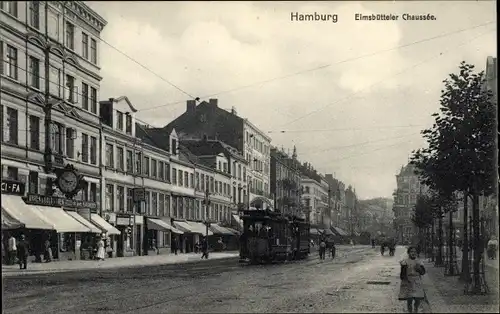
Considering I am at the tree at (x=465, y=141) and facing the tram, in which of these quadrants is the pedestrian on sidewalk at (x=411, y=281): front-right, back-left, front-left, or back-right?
back-left

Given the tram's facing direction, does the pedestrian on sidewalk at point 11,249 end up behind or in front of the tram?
in front

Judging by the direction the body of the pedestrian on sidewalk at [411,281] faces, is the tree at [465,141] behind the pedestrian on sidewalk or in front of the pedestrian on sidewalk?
behind

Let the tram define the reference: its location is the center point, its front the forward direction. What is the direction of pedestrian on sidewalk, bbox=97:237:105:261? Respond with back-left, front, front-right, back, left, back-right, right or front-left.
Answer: front-right

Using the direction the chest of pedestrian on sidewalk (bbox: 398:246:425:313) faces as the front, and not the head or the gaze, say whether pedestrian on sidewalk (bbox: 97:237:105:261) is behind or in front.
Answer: behind

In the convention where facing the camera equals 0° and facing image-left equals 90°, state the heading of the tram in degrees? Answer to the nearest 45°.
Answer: approximately 45°

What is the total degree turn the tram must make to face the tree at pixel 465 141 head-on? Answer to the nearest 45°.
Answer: approximately 45° to its left

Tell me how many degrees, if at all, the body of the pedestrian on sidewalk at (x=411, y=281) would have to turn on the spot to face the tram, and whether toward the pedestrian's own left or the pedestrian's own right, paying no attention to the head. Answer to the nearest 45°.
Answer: approximately 180°

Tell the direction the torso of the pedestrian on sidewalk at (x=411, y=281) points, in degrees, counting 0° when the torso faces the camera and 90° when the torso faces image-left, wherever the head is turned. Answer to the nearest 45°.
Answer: approximately 0°

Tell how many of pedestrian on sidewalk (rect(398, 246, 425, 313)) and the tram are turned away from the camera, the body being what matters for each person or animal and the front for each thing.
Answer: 0
